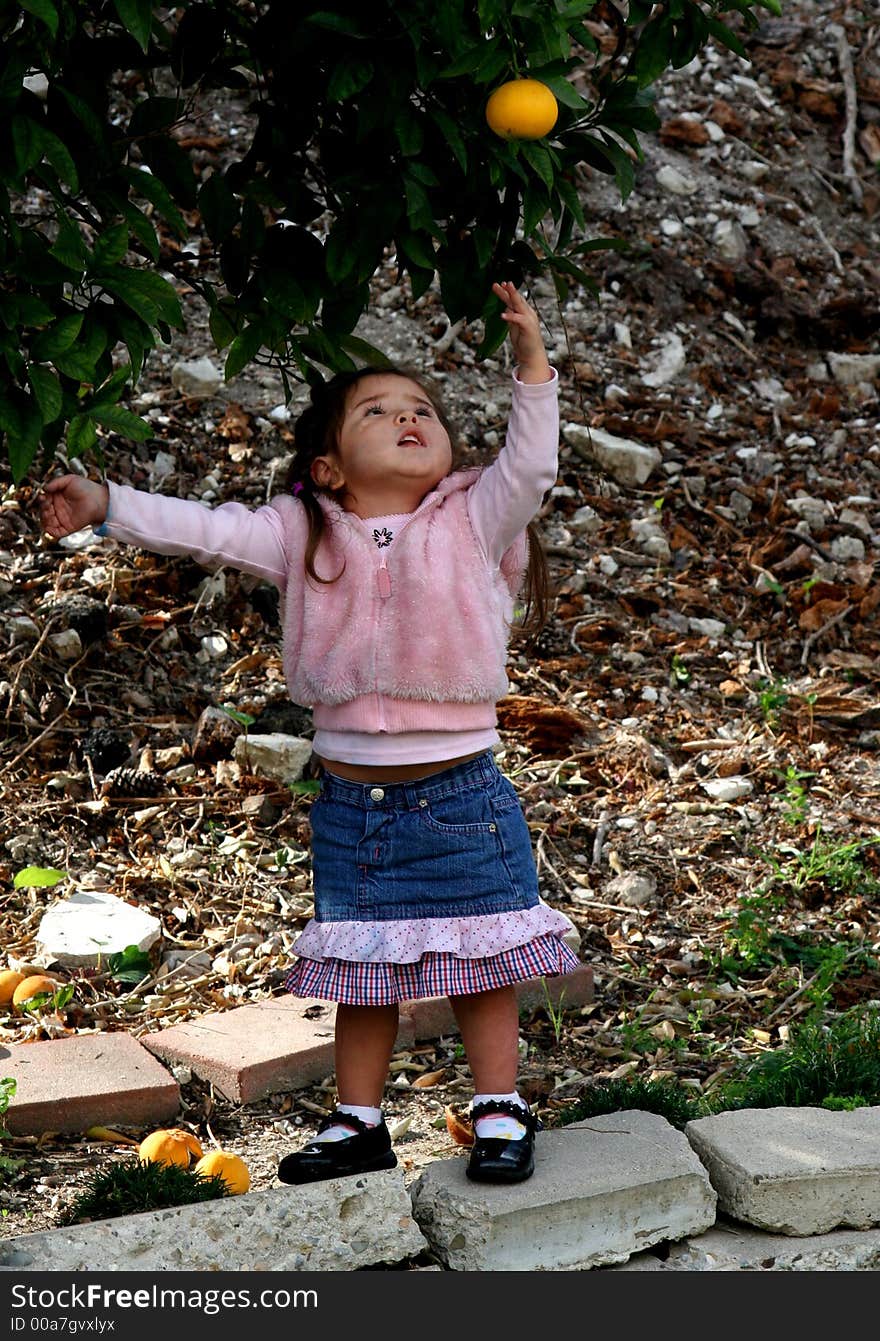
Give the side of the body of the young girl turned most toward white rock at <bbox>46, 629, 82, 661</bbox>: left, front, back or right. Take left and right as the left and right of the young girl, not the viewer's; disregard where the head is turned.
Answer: back

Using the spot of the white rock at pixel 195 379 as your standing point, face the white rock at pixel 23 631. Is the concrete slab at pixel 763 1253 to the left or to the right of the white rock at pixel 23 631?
left

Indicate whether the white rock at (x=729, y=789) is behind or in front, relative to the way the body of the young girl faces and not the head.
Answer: behind

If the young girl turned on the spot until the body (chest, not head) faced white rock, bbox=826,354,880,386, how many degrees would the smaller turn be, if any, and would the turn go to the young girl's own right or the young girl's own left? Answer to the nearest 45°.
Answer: approximately 135° to the young girl's own left

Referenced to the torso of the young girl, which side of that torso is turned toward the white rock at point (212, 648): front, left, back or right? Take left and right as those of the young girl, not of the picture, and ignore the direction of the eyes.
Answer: back

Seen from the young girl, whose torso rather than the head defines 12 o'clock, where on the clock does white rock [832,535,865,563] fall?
The white rock is roughly at 7 o'clock from the young girl.

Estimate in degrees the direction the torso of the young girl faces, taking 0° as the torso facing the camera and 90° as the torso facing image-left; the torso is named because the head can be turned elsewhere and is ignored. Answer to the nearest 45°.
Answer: approximately 0°

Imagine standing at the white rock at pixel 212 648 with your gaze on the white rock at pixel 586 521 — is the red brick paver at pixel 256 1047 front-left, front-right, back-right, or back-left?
back-right

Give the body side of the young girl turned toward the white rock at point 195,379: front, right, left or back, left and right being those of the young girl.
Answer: back

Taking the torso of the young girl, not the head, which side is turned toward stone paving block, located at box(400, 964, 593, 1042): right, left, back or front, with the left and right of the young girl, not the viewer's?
back
